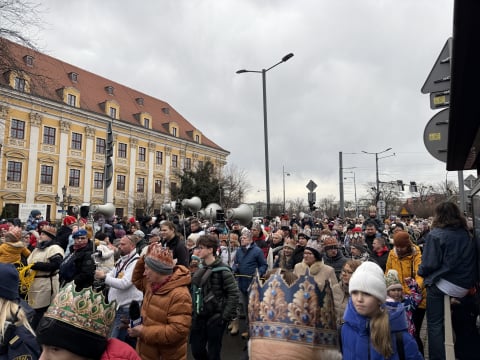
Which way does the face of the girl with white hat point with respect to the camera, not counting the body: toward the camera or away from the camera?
toward the camera

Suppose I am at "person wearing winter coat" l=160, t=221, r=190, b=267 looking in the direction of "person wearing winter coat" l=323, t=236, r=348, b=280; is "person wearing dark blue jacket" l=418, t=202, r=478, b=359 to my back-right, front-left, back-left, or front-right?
front-right

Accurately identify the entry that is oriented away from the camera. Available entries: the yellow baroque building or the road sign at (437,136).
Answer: the road sign

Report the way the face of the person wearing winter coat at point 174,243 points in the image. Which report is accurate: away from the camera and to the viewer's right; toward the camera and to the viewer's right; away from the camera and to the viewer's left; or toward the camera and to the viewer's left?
toward the camera and to the viewer's left

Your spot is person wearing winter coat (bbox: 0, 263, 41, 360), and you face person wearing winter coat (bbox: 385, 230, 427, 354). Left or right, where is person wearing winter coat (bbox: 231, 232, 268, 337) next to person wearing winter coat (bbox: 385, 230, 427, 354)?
left

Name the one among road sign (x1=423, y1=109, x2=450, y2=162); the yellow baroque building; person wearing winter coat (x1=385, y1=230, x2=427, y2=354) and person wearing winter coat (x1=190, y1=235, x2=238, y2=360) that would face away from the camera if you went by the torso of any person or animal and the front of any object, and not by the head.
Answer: the road sign

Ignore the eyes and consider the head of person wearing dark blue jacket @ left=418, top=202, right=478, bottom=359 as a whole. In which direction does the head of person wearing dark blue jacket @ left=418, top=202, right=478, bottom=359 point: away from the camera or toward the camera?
away from the camera

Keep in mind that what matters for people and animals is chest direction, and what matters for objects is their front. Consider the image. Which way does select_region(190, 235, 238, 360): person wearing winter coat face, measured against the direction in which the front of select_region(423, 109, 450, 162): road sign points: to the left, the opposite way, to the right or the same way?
the opposite way

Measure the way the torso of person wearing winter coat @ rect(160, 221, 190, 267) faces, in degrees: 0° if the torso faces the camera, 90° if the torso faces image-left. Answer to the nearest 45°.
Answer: approximately 45°

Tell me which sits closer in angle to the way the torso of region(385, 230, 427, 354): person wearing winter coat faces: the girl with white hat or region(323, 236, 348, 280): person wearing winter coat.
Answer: the girl with white hat

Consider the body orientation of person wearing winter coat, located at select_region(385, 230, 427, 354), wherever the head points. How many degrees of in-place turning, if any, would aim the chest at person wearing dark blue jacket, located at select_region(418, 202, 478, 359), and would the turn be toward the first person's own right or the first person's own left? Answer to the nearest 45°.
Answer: approximately 90° to the first person's own left

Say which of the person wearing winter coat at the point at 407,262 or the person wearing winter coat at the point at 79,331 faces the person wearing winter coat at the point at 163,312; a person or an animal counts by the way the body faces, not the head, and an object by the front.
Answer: the person wearing winter coat at the point at 407,262

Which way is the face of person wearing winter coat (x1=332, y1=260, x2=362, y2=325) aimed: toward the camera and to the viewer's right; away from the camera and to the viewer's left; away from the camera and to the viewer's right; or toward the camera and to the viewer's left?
toward the camera and to the viewer's left
